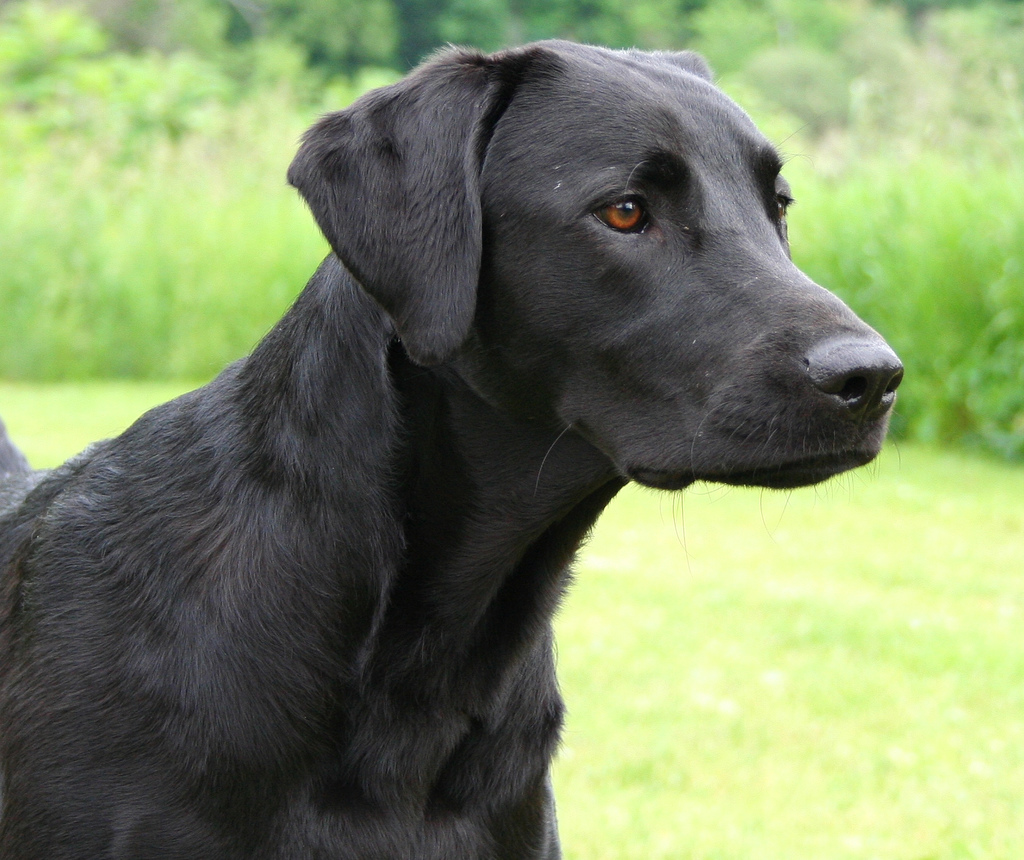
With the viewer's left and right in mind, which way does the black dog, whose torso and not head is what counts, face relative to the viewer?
facing the viewer and to the right of the viewer
